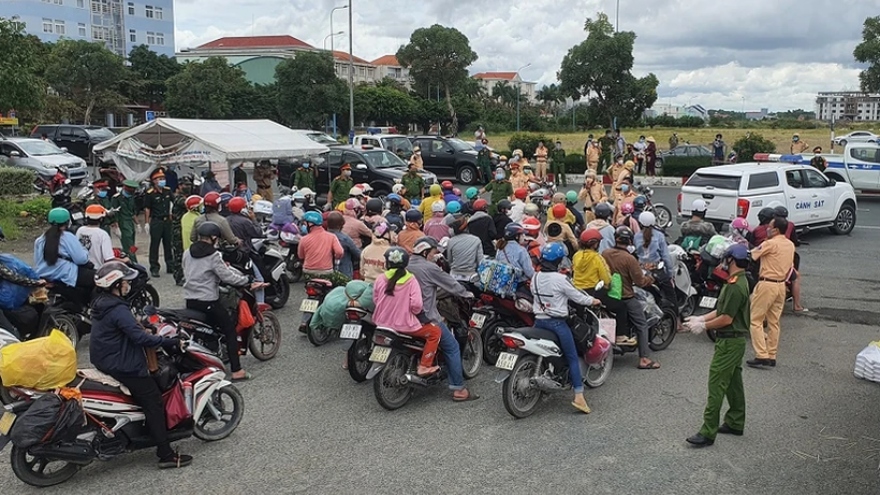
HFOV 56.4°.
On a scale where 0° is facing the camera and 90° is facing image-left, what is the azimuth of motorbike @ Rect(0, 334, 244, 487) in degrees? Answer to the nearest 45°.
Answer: approximately 225°

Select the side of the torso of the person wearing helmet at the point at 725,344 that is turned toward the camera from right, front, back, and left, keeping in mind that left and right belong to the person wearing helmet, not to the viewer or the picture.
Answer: left

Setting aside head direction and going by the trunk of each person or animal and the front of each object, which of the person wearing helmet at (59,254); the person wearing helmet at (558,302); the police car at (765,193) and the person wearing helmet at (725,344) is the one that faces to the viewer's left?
the person wearing helmet at (725,344)

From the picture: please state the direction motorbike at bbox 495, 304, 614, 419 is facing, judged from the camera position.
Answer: facing away from the viewer and to the right of the viewer

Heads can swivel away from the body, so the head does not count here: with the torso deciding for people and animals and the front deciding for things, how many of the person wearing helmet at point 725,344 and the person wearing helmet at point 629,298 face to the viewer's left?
1

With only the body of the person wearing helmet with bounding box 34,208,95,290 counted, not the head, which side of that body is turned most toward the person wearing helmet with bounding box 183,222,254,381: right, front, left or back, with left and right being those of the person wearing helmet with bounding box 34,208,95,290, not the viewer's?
right

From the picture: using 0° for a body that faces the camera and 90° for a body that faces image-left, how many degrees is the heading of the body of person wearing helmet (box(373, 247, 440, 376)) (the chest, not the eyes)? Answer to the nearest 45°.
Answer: approximately 225°

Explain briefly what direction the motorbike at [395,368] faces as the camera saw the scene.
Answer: facing away from the viewer and to the right of the viewer

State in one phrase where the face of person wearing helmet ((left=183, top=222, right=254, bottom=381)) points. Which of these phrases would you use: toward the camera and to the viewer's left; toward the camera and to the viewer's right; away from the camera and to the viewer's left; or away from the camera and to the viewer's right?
away from the camera and to the viewer's right

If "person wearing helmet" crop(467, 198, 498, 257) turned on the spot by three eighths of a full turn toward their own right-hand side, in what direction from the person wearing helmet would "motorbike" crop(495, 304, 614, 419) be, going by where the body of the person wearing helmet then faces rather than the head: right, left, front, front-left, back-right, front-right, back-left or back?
front

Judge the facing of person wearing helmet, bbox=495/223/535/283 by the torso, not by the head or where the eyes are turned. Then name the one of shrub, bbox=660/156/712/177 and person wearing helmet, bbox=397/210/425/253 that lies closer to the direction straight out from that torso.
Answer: the shrub

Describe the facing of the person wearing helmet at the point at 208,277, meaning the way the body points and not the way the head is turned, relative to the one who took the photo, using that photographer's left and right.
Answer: facing away from the viewer and to the right of the viewer

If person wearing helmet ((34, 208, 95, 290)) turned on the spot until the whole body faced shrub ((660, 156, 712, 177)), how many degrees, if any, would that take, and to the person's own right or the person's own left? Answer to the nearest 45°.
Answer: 0° — they already face it

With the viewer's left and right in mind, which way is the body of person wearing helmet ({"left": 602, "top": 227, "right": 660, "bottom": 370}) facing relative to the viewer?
facing away from the viewer and to the right of the viewer

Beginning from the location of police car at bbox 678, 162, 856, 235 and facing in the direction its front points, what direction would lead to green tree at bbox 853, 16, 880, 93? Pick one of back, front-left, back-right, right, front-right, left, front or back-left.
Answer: front-left

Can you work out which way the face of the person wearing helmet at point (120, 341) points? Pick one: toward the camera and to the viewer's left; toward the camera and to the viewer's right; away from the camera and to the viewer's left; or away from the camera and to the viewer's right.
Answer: toward the camera and to the viewer's right
